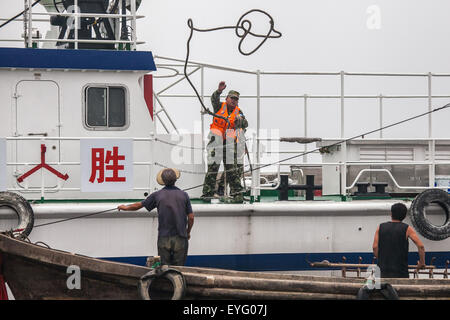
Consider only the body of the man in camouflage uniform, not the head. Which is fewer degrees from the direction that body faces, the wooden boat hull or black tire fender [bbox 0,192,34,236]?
the wooden boat hull

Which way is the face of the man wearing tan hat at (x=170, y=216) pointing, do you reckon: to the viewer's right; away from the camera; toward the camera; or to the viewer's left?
away from the camera

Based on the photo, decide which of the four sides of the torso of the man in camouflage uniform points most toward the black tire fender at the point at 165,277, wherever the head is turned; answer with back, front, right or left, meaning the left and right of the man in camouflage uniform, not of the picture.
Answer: front

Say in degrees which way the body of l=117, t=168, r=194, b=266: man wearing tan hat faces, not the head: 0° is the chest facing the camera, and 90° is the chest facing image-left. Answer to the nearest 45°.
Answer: approximately 180°

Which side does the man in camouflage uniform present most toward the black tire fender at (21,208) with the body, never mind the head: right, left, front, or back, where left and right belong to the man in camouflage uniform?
right

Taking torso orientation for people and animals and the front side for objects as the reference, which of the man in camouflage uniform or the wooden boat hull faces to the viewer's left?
the wooden boat hull

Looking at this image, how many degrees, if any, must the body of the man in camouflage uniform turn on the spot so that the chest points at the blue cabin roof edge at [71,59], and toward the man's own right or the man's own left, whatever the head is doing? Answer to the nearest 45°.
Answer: approximately 90° to the man's own right

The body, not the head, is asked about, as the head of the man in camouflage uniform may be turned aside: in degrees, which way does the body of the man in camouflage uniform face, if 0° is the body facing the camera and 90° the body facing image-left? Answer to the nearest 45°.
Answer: approximately 0°

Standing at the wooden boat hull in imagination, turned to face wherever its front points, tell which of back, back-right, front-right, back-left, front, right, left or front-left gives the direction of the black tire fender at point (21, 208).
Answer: front-right

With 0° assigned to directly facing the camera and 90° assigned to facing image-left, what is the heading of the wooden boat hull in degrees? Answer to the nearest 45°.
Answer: approximately 90°

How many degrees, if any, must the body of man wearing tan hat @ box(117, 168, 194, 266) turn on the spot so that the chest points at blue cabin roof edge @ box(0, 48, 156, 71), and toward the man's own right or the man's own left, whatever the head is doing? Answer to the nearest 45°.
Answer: approximately 45° to the man's own left

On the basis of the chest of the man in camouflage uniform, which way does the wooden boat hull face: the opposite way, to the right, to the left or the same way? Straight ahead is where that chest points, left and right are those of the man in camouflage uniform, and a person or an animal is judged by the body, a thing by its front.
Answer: to the right

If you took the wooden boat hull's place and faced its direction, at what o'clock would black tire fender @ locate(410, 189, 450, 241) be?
The black tire fender is roughly at 5 o'clock from the wooden boat hull.

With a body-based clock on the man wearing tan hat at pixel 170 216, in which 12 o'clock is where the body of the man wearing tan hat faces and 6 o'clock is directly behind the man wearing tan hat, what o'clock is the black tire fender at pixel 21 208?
The black tire fender is roughly at 10 o'clock from the man wearing tan hat.
